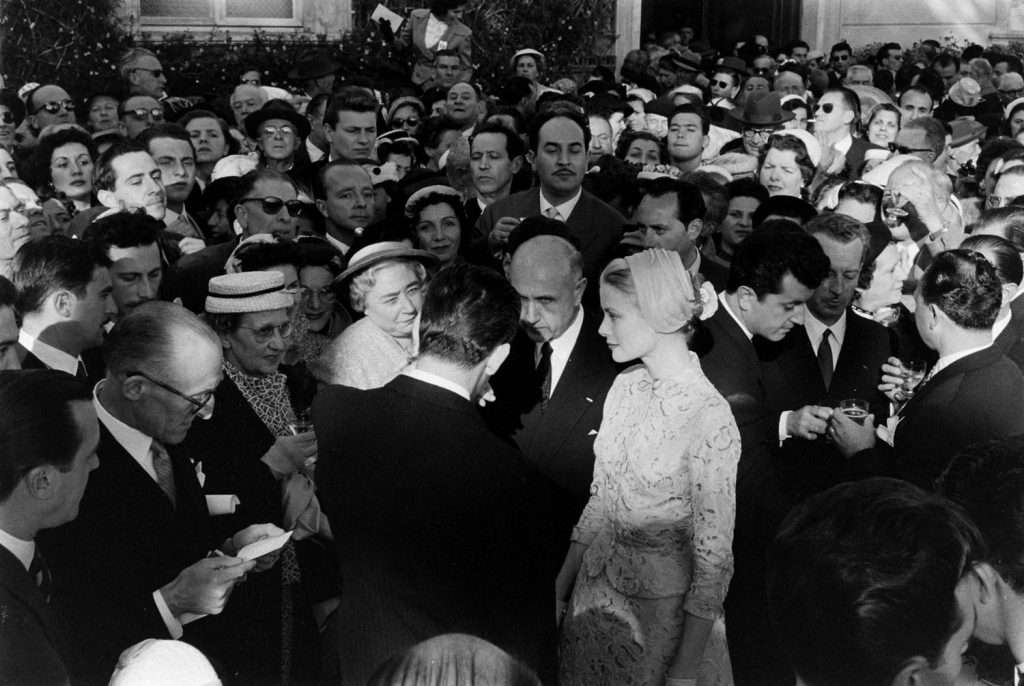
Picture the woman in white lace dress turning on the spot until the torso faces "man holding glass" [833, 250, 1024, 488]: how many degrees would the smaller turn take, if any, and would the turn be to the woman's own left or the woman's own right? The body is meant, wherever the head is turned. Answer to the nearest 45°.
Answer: approximately 180°

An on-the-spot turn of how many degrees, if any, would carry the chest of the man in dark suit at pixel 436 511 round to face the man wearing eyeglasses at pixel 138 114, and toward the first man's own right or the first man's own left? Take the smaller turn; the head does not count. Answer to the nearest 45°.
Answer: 0° — they already face them

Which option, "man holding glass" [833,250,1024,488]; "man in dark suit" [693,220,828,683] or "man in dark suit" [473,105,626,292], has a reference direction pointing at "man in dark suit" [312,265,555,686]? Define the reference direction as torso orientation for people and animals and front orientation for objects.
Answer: "man in dark suit" [473,105,626,292]

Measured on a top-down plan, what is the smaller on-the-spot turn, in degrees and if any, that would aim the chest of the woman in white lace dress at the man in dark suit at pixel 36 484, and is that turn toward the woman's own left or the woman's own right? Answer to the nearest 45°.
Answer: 0° — they already face them

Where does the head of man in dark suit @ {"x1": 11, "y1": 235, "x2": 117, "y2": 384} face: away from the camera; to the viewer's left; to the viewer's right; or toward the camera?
to the viewer's right

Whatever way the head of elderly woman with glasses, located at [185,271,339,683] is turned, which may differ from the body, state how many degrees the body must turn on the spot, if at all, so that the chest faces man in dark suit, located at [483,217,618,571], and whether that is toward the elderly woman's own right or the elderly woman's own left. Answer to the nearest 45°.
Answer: approximately 45° to the elderly woman's own left

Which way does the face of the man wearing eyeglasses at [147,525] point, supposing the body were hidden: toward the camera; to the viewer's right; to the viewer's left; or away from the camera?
to the viewer's right

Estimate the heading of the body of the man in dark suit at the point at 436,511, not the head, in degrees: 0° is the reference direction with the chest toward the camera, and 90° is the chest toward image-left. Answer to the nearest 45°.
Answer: approximately 180°
